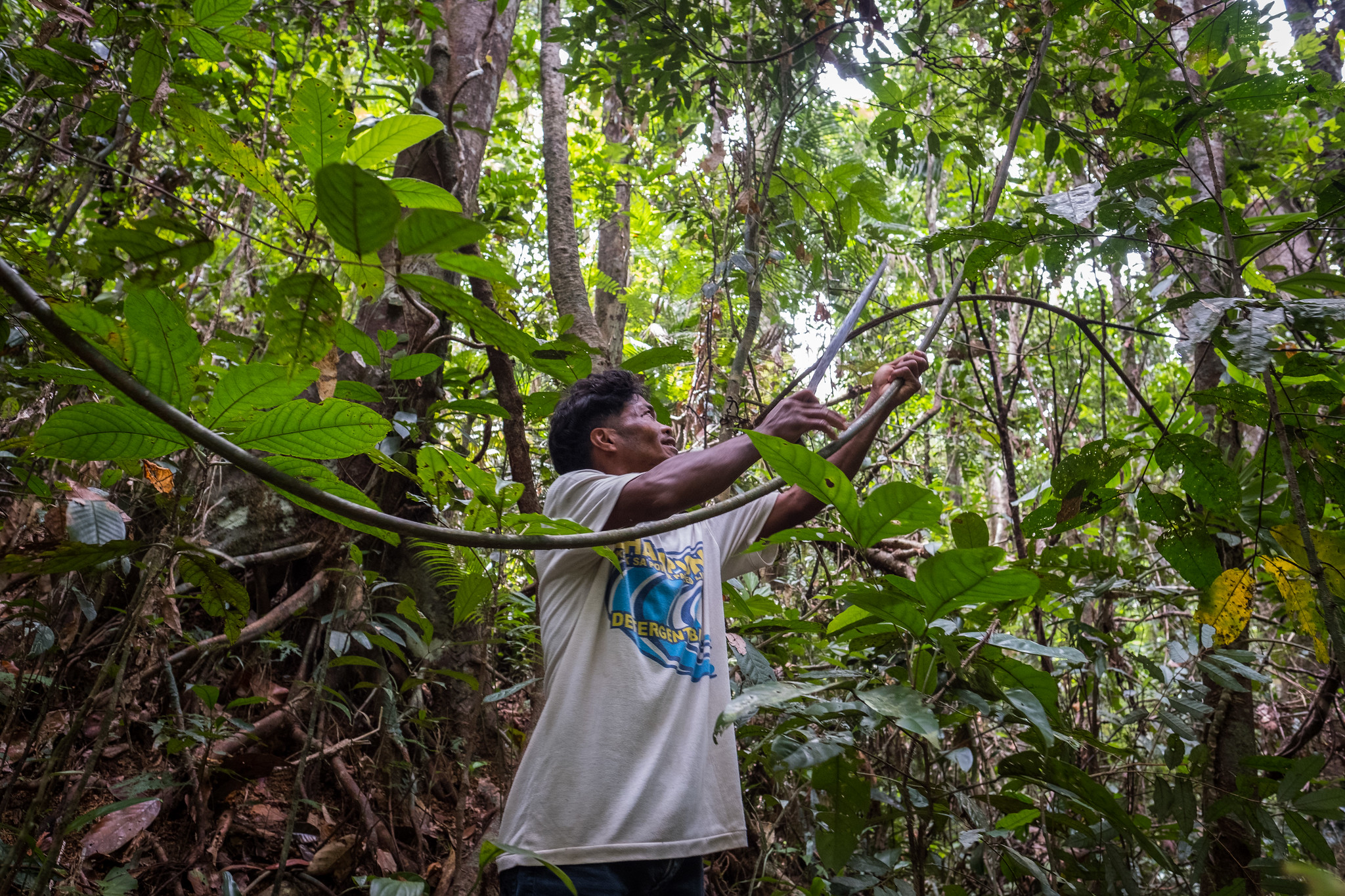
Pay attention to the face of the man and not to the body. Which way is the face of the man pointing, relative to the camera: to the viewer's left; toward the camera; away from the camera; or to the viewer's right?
to the viewer's right

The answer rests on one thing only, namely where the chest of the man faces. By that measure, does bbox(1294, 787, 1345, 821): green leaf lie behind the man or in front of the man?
in front

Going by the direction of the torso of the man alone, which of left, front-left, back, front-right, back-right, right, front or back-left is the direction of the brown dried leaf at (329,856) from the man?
back

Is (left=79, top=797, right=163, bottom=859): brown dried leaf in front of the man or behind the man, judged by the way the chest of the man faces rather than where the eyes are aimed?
behind

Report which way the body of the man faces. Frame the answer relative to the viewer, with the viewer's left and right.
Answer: facing the viewer and to the right of the viewer

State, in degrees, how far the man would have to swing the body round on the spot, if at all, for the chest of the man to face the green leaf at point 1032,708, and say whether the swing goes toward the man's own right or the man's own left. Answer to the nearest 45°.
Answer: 0° — they already face it
